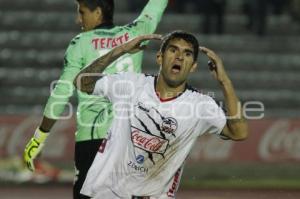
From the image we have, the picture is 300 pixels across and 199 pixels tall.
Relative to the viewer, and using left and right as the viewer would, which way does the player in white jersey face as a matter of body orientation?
facing the viewer

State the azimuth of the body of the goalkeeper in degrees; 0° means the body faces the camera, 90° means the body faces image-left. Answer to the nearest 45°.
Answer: approximately 135°

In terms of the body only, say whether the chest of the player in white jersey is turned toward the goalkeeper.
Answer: no

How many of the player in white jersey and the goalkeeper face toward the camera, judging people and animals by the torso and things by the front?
1

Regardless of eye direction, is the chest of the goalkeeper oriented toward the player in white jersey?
no

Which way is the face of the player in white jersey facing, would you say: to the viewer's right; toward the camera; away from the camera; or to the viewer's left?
toward the camera

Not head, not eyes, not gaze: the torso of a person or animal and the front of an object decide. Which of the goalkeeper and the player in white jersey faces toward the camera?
the player in white jersey
